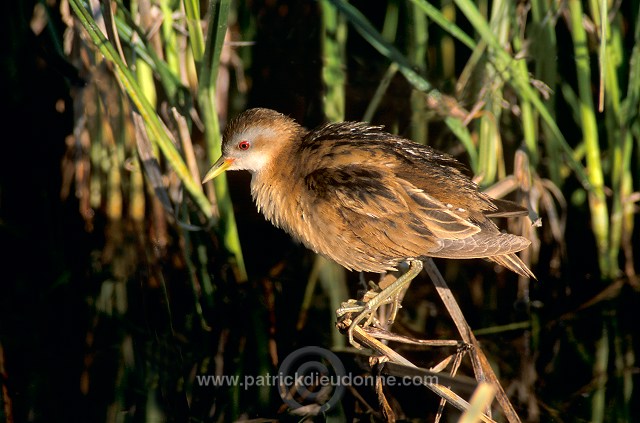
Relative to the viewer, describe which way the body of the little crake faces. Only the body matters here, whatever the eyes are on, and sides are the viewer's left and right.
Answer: facing to the left of the viewer

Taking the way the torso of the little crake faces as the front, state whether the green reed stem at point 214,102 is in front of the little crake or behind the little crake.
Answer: in front

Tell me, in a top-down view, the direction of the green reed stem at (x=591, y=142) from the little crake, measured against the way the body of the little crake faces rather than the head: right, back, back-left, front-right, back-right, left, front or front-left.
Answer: back-right

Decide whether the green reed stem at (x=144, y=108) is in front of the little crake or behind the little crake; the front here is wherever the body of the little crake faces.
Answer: in front
